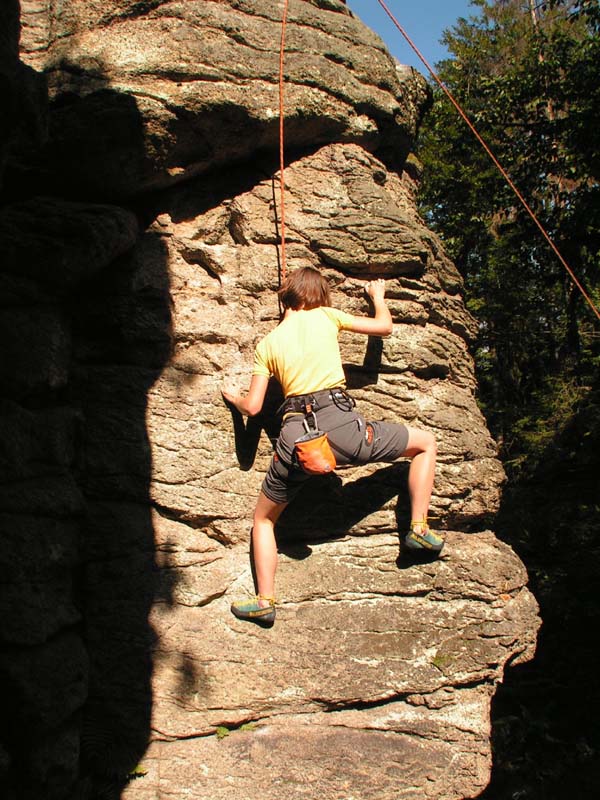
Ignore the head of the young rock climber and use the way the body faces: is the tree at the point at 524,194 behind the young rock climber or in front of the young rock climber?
in front

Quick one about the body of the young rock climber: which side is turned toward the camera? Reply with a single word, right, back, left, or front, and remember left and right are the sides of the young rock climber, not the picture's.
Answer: back
